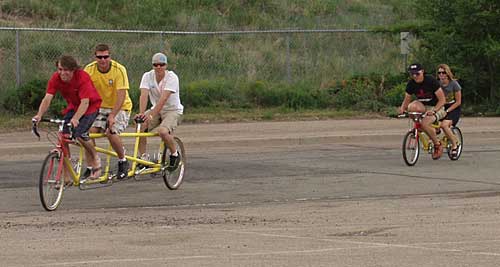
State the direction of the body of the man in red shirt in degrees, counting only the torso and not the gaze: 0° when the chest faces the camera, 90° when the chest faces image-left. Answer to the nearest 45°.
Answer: approximately 45°

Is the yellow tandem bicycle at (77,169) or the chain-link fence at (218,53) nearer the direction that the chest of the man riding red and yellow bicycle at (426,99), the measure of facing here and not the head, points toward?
the yellow tandem bicycle

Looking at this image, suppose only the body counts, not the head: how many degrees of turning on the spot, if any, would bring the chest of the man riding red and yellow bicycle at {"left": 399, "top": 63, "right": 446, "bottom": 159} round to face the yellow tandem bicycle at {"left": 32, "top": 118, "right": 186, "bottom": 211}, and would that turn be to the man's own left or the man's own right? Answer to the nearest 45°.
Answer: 0° — they already face it

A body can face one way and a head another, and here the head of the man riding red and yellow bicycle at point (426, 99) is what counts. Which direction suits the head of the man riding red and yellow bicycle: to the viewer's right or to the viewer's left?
to the viewer's left

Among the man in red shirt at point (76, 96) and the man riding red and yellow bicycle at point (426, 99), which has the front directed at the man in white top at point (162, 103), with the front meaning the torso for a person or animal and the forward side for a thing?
the man riding red and yellow bicycle

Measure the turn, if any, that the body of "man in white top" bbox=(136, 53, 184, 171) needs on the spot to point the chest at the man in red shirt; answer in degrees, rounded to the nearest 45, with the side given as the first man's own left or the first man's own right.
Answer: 0° — they already face them

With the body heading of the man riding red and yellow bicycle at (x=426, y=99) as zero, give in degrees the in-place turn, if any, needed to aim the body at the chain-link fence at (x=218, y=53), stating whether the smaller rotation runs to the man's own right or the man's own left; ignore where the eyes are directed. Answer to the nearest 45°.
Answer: approximately 90° to the man's own right
